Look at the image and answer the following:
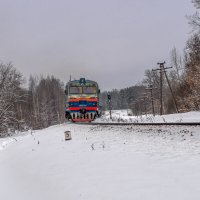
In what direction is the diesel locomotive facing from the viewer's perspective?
toward the camera
